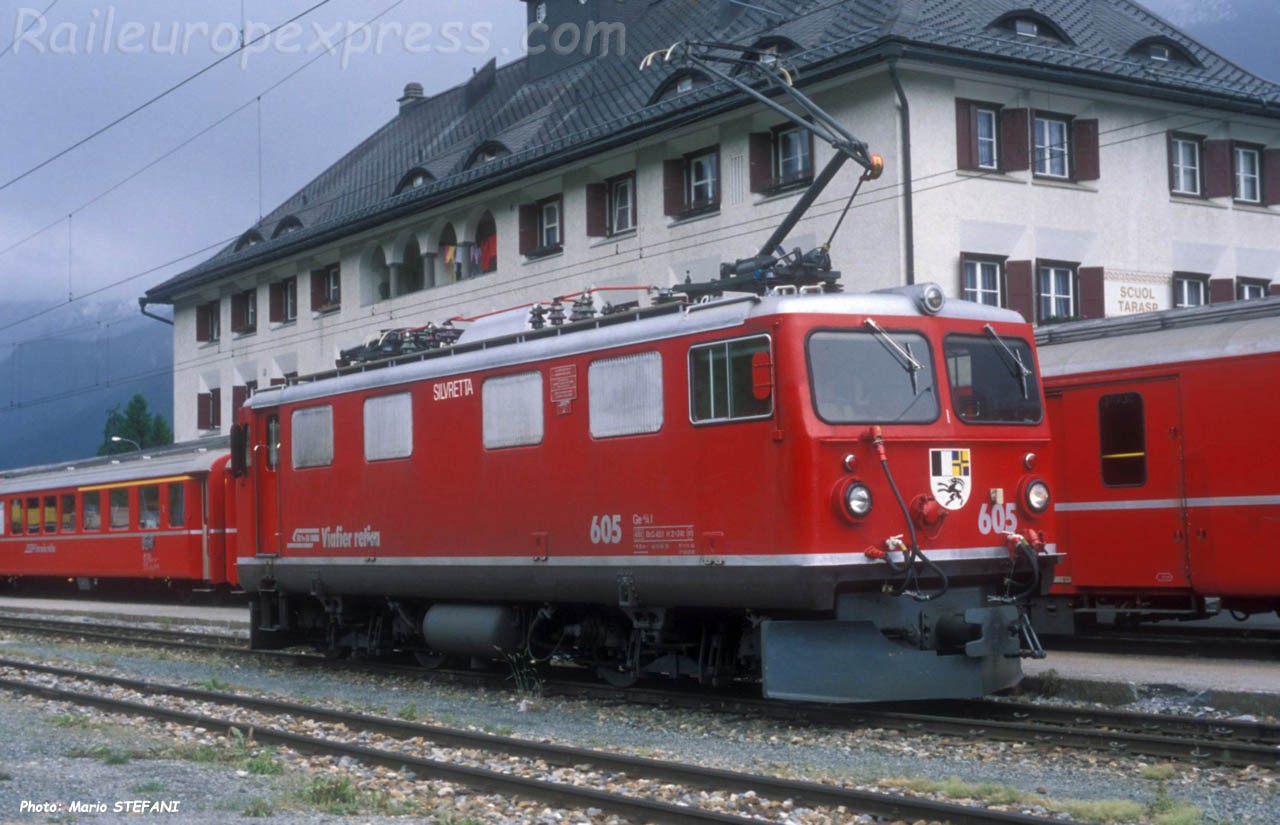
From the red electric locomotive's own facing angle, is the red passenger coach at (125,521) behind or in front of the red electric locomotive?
behind

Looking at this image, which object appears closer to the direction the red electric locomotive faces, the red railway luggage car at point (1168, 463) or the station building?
the red railway luggage car

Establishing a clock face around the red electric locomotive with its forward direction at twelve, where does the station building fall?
The station building is roughly at 8 o'clock from the red electric locomotive.

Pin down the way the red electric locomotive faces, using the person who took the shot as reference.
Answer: facing the viewer and to the right of the viewer

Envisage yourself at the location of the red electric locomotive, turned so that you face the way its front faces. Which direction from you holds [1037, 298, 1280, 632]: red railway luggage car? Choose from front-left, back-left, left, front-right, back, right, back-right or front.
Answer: left

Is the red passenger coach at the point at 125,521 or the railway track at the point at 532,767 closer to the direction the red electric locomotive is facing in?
the railway track
